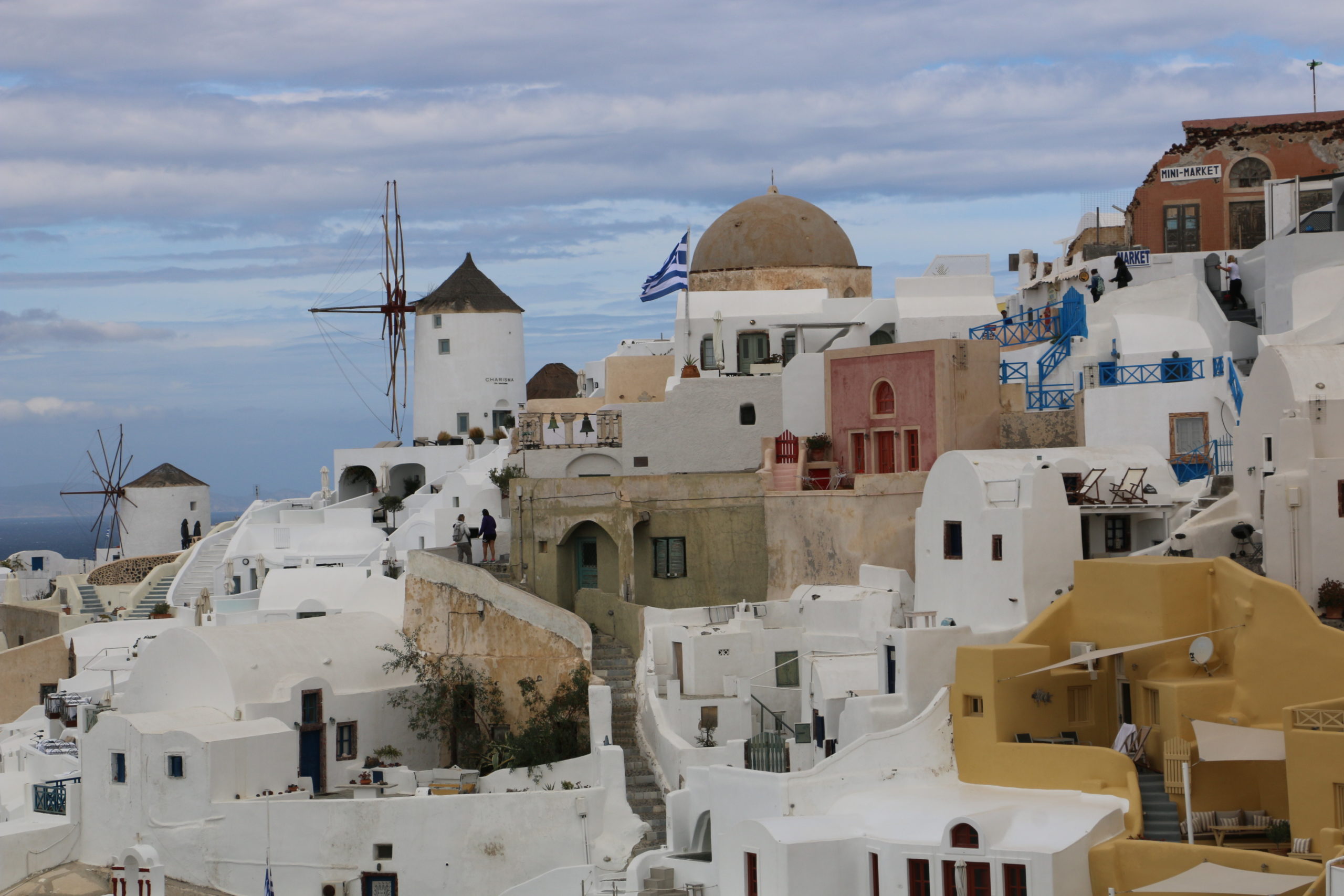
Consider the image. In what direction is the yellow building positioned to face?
toward the camera

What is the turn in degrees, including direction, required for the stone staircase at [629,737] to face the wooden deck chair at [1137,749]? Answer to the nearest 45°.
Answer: approximately 45° to its left

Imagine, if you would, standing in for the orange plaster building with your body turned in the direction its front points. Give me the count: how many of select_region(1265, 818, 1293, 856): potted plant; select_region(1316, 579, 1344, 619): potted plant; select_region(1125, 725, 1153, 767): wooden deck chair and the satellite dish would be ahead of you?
4

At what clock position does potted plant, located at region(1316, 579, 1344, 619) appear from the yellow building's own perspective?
The potted plant is roughly at 8 o'clock from the yellow building.

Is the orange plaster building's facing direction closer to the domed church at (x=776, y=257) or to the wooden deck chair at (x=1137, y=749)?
the wooden deck chair

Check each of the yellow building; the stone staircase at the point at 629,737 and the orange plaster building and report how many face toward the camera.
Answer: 3

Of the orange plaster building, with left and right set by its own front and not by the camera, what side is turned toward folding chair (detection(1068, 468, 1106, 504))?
front

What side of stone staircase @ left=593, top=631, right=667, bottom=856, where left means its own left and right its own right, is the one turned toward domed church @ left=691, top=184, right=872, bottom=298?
back

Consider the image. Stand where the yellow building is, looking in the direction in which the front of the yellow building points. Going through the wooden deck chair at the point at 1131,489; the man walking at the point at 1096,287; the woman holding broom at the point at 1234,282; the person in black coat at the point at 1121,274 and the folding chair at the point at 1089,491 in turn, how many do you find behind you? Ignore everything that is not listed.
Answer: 5

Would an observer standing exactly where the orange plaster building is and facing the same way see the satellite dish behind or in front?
in front

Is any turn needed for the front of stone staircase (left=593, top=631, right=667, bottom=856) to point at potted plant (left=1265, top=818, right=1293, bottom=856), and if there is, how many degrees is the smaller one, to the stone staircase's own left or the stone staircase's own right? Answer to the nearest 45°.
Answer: approximately 45° to the stone staircase's own left

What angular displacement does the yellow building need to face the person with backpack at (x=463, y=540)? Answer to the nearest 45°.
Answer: approximately 135° to its right

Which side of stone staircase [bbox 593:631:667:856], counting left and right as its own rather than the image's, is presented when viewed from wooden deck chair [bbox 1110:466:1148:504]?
left

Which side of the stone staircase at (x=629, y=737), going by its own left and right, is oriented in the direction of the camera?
front
